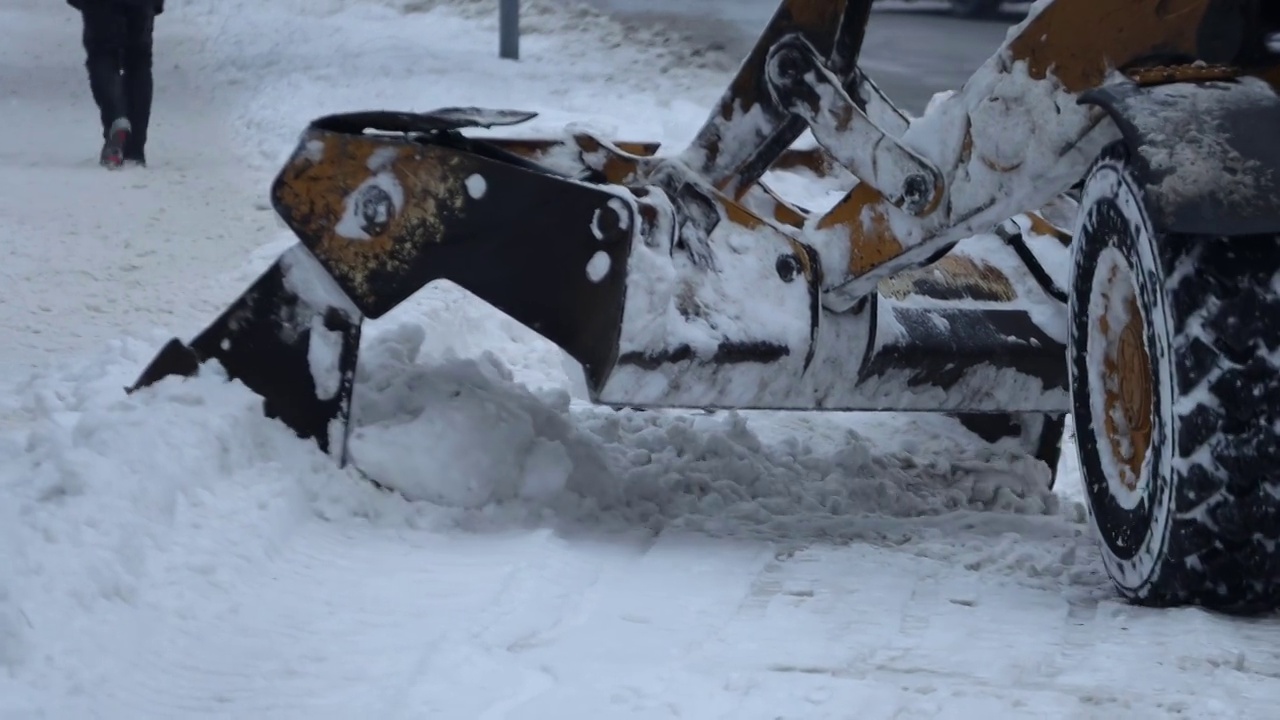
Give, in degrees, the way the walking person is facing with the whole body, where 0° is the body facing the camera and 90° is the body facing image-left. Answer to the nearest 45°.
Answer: approximately 180°

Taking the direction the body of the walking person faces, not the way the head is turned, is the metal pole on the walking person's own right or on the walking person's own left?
on the walking person's own right
